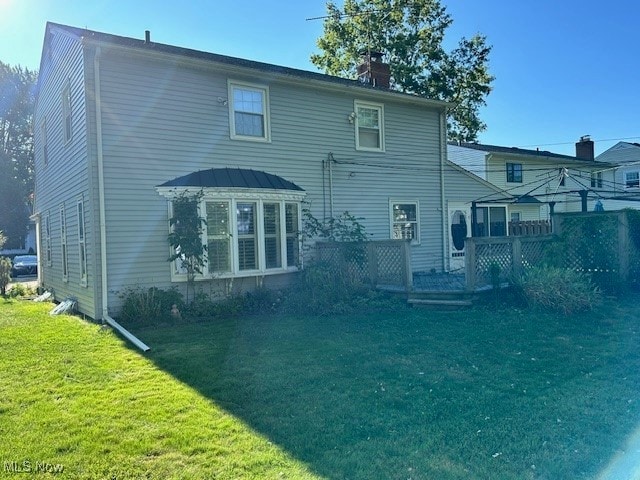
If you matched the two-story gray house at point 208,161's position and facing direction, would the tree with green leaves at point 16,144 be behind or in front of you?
in front

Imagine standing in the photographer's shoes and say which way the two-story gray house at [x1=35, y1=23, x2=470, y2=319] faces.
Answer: facing away from the viewer and to the left of the viewer

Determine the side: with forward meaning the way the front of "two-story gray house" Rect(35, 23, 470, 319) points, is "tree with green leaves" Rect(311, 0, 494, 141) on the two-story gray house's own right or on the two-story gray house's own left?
on the two-story gray house's own right

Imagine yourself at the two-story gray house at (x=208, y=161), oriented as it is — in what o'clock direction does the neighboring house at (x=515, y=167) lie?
The neighboring house is roughly at 3 o'clock from the two-story gray house.

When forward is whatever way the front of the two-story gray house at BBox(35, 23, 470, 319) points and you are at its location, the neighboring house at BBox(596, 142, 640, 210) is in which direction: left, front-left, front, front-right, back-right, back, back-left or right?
right
